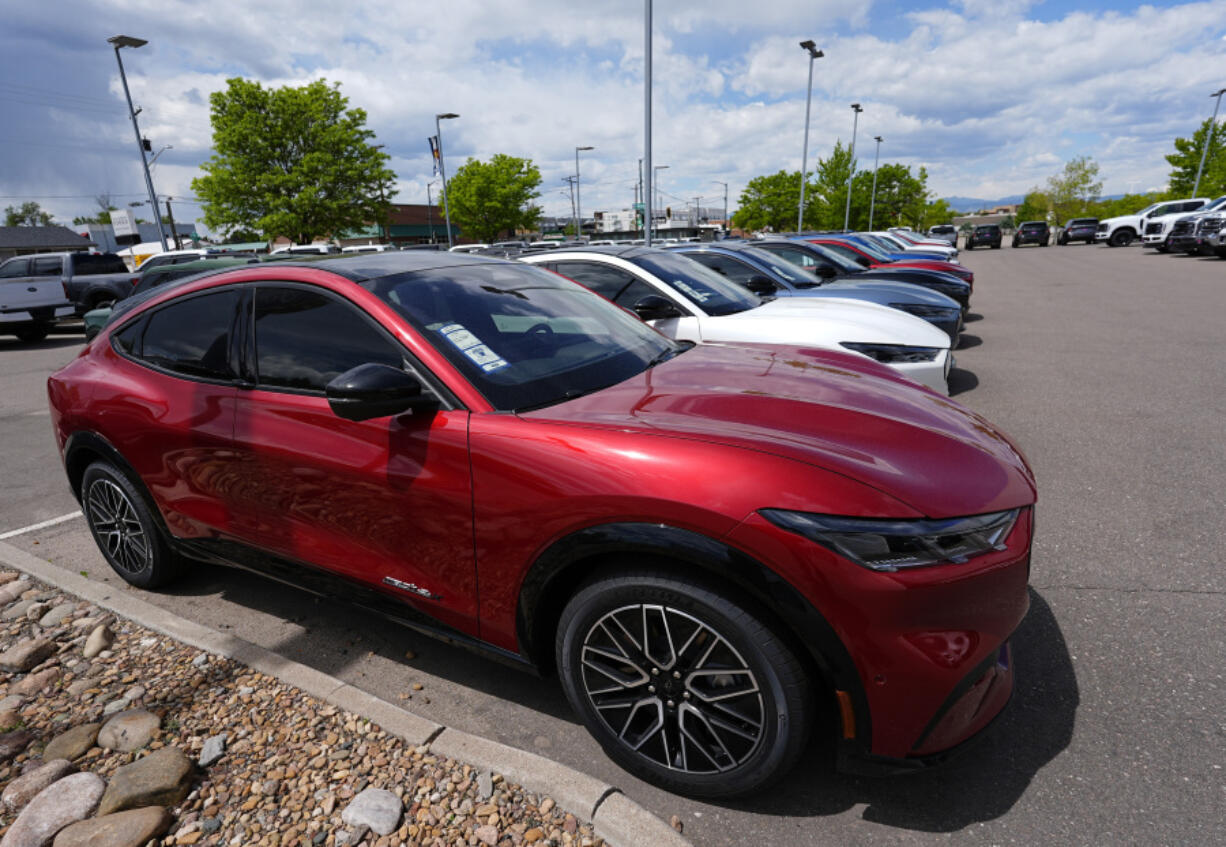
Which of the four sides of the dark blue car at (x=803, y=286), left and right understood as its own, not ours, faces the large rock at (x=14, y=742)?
right

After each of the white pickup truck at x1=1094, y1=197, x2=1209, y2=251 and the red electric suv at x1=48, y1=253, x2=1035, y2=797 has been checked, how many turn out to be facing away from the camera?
0

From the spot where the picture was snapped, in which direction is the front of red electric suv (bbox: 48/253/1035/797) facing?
facing the viewer and to the right of the viewer

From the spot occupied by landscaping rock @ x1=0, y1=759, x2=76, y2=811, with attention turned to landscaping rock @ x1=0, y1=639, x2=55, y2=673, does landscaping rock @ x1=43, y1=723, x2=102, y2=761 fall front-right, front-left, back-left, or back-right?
front-right

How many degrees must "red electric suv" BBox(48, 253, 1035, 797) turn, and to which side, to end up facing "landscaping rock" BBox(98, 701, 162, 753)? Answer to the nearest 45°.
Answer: approximately 135° to its right

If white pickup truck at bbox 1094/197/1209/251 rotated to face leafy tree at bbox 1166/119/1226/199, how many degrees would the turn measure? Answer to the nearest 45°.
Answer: approximately 135° to its right

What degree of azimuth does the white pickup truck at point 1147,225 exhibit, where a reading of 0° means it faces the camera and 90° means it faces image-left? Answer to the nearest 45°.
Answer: approximately 45°

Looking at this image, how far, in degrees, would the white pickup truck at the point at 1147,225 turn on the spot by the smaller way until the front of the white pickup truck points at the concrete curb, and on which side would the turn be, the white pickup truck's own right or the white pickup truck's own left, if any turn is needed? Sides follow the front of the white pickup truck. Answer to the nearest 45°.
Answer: approximately 45° to the white pickup truck's own left

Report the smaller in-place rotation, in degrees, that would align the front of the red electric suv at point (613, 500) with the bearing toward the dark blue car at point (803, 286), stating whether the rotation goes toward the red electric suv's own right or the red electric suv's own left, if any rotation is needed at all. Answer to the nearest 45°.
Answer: approximately 90° to the red electric suv's own left

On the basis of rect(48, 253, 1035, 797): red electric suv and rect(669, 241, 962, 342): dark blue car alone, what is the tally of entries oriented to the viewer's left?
0

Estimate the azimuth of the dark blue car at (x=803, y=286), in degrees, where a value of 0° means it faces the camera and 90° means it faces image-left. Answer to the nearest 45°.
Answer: approximately 315°

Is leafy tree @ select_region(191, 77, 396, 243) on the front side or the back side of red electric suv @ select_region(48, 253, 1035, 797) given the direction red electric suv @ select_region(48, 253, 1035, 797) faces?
on the back side

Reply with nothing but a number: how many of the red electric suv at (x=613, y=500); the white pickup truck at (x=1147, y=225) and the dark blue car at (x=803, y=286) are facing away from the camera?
0

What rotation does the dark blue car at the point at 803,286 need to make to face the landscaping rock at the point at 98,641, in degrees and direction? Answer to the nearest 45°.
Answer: approximately 90° to its right

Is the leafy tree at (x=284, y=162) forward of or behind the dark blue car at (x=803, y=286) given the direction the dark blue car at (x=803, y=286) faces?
behind

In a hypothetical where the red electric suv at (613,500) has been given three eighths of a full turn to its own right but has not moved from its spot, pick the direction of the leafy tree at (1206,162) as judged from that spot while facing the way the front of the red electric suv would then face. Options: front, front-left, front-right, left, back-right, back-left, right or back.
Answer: back-right
